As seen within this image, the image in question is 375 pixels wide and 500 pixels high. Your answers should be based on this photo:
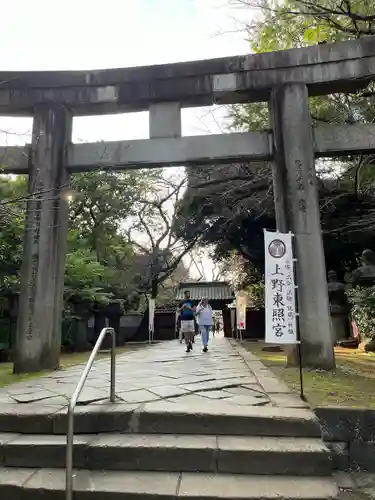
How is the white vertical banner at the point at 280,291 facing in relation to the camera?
toward the camera

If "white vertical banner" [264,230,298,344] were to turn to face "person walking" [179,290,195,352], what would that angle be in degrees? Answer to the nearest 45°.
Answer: approximately 135° to its right
